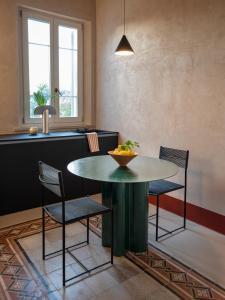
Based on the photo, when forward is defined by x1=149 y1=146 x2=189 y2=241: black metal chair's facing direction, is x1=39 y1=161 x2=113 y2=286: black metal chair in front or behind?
in front

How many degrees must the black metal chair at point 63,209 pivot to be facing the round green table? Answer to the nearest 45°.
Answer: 0° — it already faces it

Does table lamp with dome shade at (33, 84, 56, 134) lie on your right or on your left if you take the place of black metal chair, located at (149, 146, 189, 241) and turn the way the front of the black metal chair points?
on your right

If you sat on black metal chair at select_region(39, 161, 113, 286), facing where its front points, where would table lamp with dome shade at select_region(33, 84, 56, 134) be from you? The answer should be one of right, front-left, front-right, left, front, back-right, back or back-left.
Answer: front-left

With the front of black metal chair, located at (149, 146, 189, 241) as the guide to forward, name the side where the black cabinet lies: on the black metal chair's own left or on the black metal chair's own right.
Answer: on the black metal chair's own right

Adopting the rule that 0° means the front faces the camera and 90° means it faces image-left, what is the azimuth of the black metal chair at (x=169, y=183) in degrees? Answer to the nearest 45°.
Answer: approximately 45°

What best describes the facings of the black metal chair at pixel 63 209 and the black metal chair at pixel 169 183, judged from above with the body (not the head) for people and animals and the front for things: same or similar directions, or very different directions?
very different directions

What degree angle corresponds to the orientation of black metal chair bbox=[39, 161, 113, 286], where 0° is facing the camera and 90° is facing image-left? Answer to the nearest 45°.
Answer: approximately 225°

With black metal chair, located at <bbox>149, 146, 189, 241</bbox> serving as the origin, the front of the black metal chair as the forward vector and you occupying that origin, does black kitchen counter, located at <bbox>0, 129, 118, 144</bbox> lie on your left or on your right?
on your right
